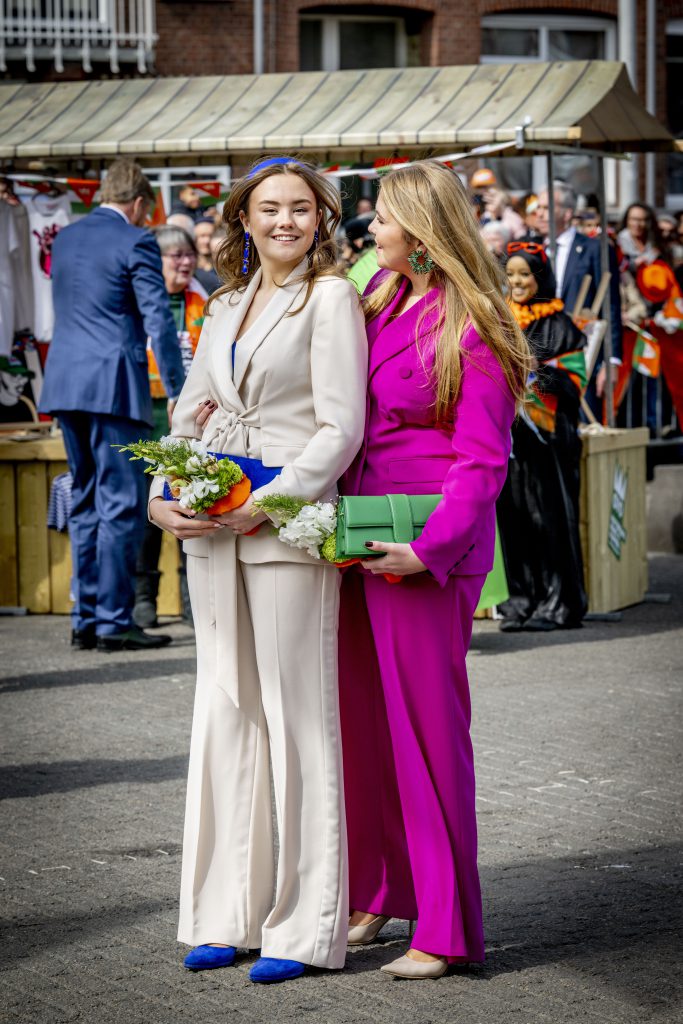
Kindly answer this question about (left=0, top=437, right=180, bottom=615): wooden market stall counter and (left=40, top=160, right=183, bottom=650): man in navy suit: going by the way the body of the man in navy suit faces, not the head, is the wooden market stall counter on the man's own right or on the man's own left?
on the man's own left

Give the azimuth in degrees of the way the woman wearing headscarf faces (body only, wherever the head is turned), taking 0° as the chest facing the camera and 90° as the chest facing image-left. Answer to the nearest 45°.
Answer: approximately 45°

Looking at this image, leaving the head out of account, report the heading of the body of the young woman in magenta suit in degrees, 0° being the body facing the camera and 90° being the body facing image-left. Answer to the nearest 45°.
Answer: approximately 45°

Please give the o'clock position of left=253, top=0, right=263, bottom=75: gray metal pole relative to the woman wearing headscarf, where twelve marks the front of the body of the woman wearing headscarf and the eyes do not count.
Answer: The gray metal pole is roughly at 4 o'clock from the woman wearing headscarf.

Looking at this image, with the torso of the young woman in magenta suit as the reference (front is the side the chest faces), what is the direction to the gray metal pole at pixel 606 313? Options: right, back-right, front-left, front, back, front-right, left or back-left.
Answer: back-right

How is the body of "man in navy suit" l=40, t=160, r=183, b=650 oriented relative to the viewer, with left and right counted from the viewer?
facing away from the viewer and to the right of the viewer

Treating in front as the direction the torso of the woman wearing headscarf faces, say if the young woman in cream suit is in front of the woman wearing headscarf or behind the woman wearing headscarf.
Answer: in front

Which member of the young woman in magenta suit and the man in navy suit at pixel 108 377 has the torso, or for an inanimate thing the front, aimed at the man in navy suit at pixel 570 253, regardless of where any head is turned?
the man in navy suit at pixel 108 377

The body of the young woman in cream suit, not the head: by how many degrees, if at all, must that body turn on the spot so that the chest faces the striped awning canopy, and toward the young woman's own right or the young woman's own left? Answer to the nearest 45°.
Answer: approximately 135° to the young woman's own right

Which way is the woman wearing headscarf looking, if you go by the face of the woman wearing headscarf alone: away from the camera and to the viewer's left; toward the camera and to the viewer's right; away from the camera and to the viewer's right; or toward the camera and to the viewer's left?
toward the camera and to the viewer's left
